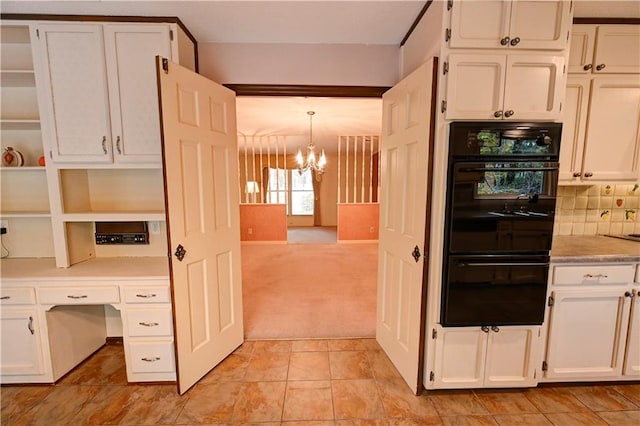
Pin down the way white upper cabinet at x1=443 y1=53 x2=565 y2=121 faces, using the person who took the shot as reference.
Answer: facing the viewer

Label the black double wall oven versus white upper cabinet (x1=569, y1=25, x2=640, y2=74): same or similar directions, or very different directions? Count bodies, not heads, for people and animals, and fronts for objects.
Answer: same or similar directions

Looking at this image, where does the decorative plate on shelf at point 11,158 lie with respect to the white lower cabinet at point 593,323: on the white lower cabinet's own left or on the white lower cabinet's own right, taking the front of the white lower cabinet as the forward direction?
on the white lower cabinet's own right

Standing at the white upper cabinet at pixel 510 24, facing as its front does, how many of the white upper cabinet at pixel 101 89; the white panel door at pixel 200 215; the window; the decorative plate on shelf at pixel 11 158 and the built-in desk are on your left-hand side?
0

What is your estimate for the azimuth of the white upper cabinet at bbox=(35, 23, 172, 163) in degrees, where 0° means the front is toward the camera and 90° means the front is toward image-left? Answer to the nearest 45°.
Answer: approximately 0°

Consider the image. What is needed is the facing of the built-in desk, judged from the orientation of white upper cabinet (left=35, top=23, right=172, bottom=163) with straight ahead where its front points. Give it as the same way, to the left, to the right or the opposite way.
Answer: the same way

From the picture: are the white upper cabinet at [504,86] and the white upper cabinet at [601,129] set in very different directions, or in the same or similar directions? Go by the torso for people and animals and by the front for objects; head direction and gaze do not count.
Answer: same or similar directions

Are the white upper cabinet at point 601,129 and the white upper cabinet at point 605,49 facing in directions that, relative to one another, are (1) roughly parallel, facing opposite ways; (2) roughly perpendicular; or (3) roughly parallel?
roughly parallel

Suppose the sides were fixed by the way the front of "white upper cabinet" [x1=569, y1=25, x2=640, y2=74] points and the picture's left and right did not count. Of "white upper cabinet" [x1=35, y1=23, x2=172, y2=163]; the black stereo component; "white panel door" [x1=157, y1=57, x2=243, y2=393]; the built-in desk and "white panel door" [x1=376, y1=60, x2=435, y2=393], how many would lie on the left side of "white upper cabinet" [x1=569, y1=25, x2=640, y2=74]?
0

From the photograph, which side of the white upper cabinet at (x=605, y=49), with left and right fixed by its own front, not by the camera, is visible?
front

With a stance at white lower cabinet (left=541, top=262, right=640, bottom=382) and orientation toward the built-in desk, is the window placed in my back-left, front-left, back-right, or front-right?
front-right

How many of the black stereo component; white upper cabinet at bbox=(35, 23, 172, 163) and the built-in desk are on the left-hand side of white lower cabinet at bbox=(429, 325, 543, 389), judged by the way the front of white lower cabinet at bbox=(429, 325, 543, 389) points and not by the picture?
0

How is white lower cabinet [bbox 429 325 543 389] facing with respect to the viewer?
toward the camera

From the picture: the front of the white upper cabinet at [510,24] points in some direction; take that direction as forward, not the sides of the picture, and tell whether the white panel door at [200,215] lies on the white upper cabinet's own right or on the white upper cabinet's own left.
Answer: on the white upper cabinet's own right

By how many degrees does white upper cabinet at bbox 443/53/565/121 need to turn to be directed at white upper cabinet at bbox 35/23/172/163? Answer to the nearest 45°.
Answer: approximately 45° to its right

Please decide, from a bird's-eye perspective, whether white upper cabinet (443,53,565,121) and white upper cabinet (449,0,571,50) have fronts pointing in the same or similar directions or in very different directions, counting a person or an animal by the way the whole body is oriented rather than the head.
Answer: same or similar directions
